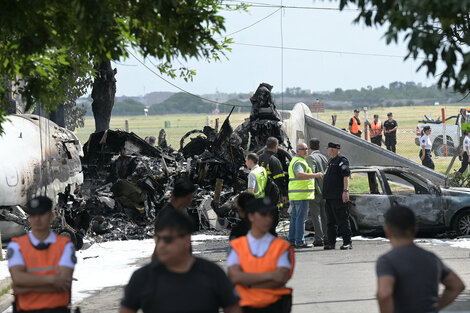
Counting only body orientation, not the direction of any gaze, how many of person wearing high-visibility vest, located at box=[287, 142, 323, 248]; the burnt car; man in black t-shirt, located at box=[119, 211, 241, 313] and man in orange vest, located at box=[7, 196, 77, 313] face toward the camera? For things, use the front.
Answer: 2

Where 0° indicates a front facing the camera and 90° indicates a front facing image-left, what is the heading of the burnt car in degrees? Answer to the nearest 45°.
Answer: approximately 270°

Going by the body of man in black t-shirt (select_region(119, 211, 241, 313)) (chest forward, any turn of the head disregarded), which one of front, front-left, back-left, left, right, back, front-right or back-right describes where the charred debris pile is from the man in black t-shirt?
back

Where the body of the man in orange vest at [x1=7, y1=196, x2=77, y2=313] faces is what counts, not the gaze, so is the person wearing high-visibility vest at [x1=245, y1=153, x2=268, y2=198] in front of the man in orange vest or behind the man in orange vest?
behind

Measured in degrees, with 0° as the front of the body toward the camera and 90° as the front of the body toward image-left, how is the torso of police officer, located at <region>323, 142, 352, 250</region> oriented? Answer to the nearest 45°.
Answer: approximately 45°

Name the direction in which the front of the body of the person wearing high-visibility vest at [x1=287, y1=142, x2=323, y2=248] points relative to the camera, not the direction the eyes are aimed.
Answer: to the viewer's right

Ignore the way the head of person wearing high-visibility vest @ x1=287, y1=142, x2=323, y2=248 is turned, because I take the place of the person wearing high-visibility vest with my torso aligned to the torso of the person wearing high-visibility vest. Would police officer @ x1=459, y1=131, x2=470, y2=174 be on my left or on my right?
on my left

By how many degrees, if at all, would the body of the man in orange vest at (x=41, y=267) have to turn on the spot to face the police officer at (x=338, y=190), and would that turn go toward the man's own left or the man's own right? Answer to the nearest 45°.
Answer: approximately 135° to the man's own left

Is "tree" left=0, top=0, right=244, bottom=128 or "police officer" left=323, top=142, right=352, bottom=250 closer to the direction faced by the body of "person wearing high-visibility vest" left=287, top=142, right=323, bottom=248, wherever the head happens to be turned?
the police officer
